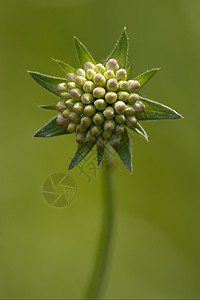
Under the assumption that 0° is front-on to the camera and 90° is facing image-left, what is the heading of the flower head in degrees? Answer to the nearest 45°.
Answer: approximately 0°
